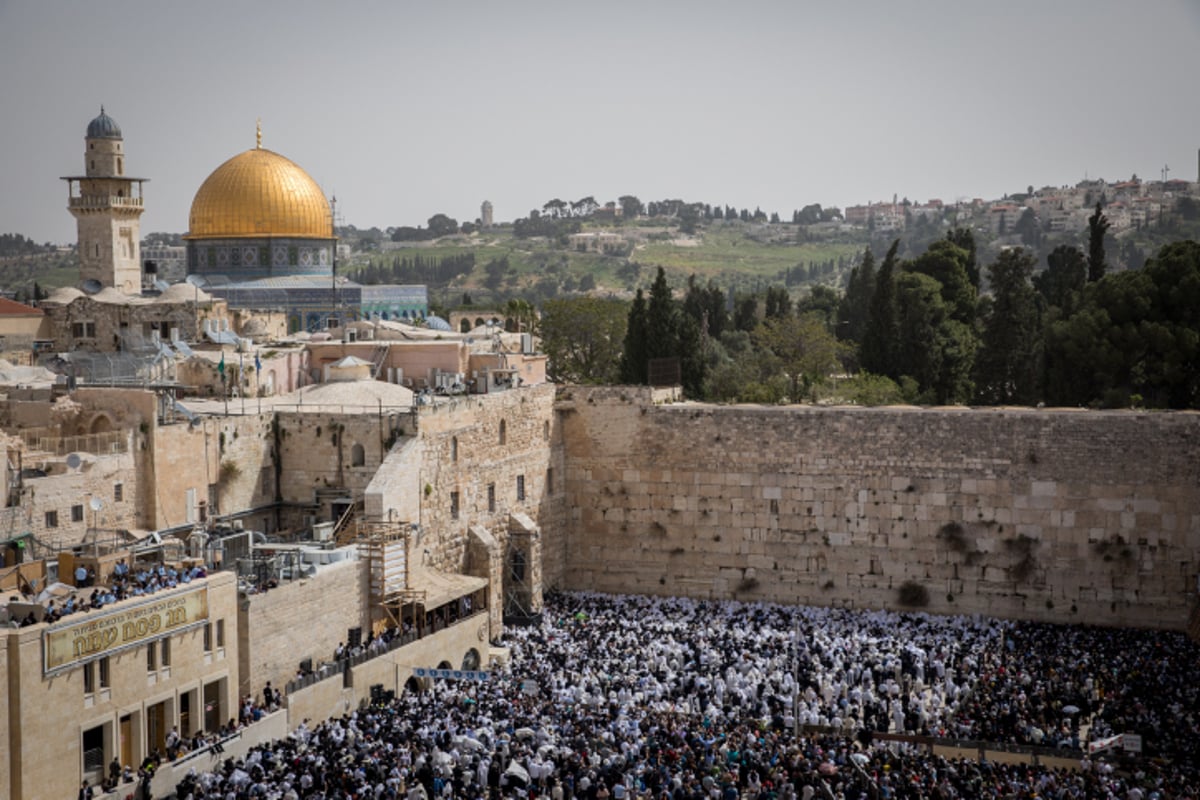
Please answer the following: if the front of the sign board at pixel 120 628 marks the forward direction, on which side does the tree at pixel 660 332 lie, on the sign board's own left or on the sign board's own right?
on the sign board's own left

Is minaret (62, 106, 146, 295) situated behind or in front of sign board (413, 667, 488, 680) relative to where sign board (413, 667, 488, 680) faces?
behind

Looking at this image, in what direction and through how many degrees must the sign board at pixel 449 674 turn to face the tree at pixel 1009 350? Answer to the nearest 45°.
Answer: approximately 135° to its left

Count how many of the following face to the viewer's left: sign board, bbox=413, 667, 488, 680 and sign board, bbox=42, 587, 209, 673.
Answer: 0

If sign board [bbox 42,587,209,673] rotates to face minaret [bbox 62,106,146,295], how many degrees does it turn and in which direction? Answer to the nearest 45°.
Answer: approximately 135° to its left

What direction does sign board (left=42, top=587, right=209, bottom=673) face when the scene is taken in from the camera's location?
facing the viewer and to the right of the viewer

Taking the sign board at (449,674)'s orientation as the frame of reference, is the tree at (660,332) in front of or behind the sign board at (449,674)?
behind

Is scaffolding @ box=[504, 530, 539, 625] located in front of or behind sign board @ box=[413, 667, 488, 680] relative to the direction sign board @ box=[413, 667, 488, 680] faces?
behind

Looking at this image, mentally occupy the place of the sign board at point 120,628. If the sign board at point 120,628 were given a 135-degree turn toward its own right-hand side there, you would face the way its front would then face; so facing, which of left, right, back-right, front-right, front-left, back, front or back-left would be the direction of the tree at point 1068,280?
back-right

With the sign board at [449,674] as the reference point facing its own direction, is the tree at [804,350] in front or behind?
behind

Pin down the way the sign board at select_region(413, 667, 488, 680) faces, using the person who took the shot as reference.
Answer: facing the viewer

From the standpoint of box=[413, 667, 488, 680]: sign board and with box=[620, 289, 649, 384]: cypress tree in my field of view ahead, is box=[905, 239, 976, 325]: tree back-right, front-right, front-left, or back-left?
front-right

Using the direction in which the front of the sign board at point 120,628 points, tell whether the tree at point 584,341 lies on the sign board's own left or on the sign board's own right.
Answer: on the sign board's own left

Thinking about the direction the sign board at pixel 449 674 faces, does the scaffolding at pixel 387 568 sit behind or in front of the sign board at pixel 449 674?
behind
